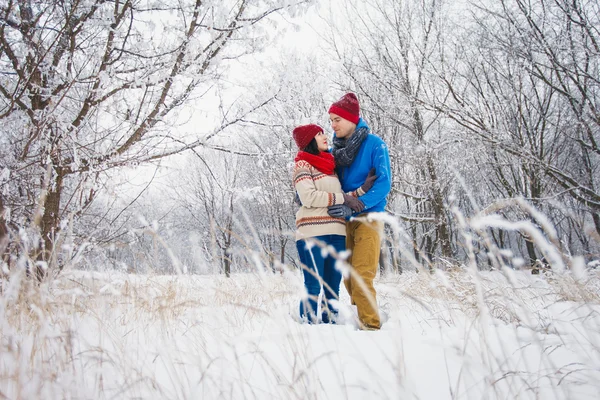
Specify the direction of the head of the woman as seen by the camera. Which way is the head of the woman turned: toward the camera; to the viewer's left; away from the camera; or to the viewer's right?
to the viewer's right

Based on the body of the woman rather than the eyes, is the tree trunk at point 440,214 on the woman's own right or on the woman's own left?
on the woman's own left

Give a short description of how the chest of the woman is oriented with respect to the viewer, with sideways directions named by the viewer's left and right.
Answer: facing the viewer and to the right of the viewer
